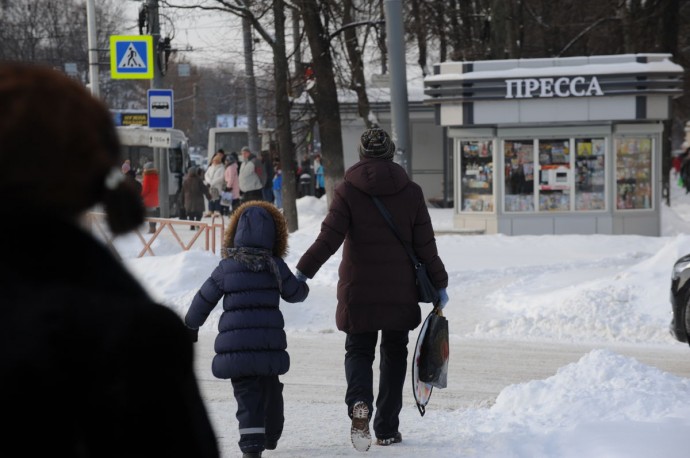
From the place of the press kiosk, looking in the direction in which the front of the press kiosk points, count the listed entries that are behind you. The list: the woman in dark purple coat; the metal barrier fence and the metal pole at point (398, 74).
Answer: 0

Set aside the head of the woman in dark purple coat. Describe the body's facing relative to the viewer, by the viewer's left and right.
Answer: facing away from the viewer

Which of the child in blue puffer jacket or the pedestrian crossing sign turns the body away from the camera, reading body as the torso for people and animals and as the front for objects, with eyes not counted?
the child in blue puffer jacket

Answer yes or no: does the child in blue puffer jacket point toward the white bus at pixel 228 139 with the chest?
yes

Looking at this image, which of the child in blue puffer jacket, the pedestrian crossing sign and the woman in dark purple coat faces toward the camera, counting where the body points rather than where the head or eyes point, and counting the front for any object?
the pedestrian crossing sign

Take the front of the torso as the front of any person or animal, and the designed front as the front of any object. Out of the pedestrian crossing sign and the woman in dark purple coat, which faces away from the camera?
the woman in dark purple coat

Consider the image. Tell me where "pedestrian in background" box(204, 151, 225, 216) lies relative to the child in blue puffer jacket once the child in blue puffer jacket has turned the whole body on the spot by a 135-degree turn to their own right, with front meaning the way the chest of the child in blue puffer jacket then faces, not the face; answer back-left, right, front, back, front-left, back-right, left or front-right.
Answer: back-left

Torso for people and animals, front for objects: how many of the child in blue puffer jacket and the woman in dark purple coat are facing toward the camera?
0

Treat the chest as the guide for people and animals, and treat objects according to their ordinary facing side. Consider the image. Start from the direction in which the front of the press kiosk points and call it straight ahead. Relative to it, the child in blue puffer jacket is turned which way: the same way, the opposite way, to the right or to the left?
the opposite way

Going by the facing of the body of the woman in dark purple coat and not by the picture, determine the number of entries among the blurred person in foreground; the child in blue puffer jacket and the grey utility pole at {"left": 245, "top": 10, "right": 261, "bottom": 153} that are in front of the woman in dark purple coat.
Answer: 1

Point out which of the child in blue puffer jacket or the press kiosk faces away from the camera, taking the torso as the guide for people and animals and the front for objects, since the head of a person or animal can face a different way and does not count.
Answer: the child in blue puffer jacket

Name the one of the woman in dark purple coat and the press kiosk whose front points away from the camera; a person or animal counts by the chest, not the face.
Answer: the woman in dark purple coat

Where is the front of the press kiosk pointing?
toward the camera

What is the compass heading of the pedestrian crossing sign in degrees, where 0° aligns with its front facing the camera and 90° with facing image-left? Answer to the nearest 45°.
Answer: approximately 0°

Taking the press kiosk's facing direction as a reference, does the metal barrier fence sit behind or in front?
in front

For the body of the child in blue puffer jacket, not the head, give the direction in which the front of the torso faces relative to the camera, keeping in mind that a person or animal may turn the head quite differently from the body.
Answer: away from the camera

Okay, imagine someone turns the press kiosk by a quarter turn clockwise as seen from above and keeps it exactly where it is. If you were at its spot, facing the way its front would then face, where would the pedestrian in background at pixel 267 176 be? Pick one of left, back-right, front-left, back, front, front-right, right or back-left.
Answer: front-right

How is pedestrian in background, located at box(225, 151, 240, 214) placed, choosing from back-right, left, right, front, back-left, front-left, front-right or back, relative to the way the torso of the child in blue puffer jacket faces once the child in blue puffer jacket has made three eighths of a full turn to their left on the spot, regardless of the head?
back-right

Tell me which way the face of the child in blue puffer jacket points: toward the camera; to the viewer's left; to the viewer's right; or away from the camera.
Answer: away from the camera
